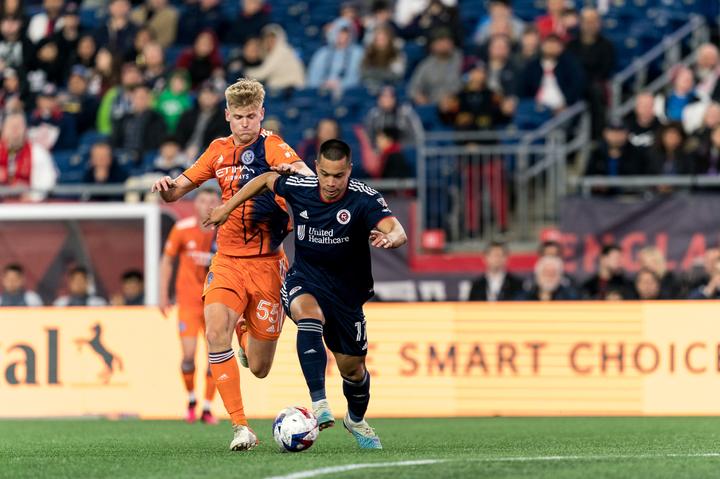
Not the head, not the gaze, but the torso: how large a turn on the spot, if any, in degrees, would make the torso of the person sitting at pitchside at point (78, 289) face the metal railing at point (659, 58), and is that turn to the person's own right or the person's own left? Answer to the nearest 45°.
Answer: approximately 90° to the person's own left

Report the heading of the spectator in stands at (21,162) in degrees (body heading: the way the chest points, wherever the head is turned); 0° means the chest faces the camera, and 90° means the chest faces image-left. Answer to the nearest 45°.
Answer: approximately 0°

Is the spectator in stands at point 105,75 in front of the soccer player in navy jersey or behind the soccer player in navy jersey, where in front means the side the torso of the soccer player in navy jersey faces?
behind
